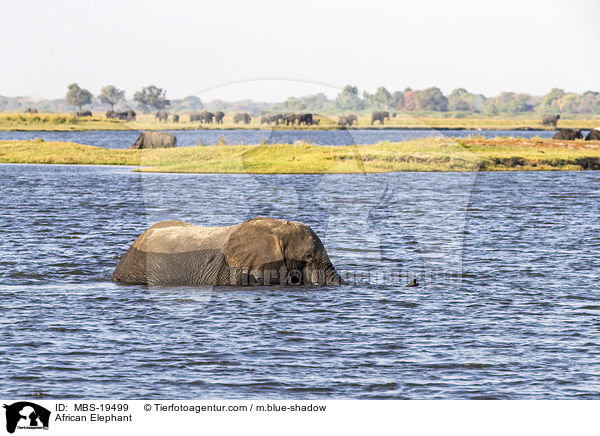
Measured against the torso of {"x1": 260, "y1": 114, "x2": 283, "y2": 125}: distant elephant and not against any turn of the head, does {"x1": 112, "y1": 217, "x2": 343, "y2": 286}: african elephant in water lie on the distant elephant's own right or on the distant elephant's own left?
on the distant elephant's own right

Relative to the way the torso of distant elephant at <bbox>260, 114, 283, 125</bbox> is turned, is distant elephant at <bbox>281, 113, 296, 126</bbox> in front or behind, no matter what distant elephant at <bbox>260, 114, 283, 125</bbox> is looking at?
in front

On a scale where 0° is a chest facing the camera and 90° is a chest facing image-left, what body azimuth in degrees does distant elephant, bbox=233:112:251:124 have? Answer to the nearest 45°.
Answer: approximately 270°

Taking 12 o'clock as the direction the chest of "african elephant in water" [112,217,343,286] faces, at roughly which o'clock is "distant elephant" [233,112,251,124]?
The distant elephant is roughly at 9 o'clock from the african elephant in water.

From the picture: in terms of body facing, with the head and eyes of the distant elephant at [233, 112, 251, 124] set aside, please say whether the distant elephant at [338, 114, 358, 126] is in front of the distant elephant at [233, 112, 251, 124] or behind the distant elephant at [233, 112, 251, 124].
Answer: in front

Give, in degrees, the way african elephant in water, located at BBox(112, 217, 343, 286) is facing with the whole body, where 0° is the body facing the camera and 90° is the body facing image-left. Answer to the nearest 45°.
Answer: approximately 270°

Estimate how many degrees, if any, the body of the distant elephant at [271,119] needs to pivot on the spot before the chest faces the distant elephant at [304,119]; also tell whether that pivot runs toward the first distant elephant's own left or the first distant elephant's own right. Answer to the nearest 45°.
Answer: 0° — it already faces it
